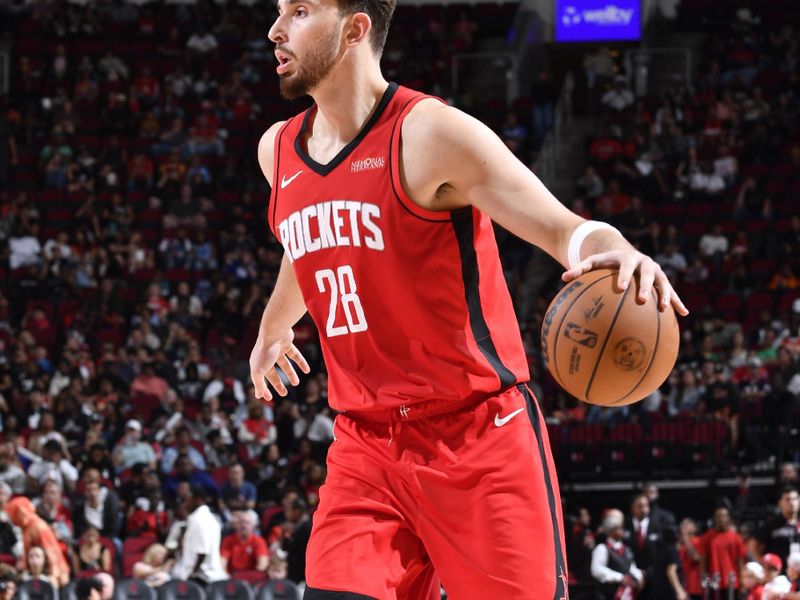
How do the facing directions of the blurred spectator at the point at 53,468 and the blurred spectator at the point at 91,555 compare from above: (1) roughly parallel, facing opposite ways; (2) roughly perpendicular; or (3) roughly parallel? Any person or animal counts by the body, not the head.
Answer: roughly parallel

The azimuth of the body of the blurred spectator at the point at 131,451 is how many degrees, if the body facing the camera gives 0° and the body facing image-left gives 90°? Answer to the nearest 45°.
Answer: approximately 0°

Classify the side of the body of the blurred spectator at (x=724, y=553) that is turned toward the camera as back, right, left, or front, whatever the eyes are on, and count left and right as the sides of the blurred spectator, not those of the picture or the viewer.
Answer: front

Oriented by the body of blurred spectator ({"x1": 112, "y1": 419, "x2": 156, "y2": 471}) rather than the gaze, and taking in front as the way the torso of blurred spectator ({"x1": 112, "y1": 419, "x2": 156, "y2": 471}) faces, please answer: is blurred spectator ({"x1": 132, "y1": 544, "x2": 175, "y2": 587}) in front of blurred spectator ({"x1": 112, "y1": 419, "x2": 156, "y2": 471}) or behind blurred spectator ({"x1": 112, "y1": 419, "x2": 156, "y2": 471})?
in front

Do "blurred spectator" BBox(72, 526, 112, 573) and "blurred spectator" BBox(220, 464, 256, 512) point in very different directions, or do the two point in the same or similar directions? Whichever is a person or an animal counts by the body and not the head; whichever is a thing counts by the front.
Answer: same or similar directions

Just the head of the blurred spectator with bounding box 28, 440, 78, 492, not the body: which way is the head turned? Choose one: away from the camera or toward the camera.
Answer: toward the camera

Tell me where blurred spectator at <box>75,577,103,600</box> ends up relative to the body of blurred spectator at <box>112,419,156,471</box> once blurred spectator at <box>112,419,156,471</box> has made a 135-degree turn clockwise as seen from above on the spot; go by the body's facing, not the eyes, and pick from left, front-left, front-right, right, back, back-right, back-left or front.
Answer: back-left

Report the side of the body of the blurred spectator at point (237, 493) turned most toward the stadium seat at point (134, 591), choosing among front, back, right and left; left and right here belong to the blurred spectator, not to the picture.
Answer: front

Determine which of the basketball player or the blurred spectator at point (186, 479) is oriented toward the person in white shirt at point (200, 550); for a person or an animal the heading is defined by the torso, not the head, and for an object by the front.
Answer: the blurred spectator

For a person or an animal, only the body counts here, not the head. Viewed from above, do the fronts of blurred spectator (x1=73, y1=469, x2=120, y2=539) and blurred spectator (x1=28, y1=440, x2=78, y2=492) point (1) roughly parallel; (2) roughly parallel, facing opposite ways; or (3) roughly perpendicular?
roughly parallel

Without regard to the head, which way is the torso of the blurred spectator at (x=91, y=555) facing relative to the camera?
toward the camera

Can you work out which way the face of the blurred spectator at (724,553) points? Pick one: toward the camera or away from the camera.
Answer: toward the camera

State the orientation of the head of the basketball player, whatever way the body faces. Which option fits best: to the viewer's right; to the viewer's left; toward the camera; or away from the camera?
to the viewer's left

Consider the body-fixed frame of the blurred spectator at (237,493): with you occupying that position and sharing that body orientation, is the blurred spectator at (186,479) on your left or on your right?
on your right

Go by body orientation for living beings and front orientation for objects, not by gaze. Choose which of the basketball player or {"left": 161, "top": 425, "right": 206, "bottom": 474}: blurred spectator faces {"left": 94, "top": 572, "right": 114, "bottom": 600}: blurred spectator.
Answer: {"left": 161, "top": 425, "right": 206, "bottom": 474}: blurred spectator

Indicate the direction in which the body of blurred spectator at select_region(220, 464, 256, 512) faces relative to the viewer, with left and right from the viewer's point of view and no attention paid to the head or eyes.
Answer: facing the viewer

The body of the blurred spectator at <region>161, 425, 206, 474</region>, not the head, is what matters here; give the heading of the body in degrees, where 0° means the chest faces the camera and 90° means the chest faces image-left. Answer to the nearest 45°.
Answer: approximately 0°

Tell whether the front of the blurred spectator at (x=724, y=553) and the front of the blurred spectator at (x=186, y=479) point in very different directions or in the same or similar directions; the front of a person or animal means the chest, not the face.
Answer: same or similar directions
